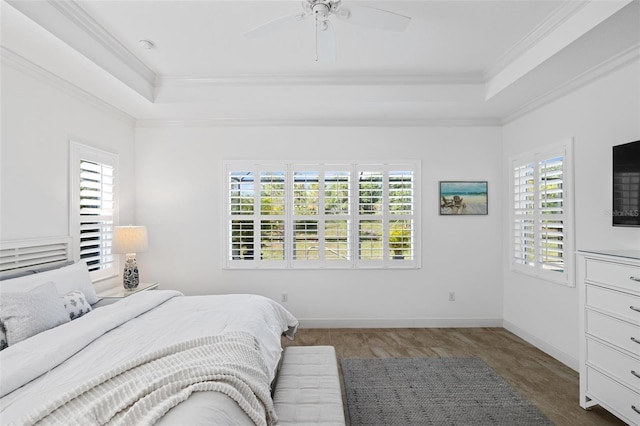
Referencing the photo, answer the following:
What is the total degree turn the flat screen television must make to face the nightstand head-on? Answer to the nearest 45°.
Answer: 0° — it already faces it

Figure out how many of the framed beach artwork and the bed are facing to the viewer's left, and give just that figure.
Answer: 0

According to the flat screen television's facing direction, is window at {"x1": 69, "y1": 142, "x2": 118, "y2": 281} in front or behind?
in front

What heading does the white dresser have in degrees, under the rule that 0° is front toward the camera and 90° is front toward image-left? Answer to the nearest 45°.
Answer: approximately 45°

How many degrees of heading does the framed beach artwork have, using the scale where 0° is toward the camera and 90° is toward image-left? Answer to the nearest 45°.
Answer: approximately 0°

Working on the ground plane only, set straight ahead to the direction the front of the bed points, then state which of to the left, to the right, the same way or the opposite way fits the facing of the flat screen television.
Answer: the opposite way

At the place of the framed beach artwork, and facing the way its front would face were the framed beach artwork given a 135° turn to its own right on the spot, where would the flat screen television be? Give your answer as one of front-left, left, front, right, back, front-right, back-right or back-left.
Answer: back

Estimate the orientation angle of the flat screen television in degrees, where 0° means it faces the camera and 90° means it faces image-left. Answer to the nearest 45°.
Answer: approximately 45°

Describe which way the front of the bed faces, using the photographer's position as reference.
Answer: facing the viewer and to the right of the viewer

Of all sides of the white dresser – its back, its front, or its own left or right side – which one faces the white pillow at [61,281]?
front

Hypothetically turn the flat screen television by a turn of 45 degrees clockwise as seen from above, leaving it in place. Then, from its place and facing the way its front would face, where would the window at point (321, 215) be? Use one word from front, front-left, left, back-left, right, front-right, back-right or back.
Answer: front

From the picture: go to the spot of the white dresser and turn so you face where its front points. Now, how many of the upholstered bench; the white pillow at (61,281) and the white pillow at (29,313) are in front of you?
3

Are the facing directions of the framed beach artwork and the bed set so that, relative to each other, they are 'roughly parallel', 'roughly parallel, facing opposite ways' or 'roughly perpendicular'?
roughly perpendicular

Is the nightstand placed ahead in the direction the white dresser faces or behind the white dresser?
ahead
